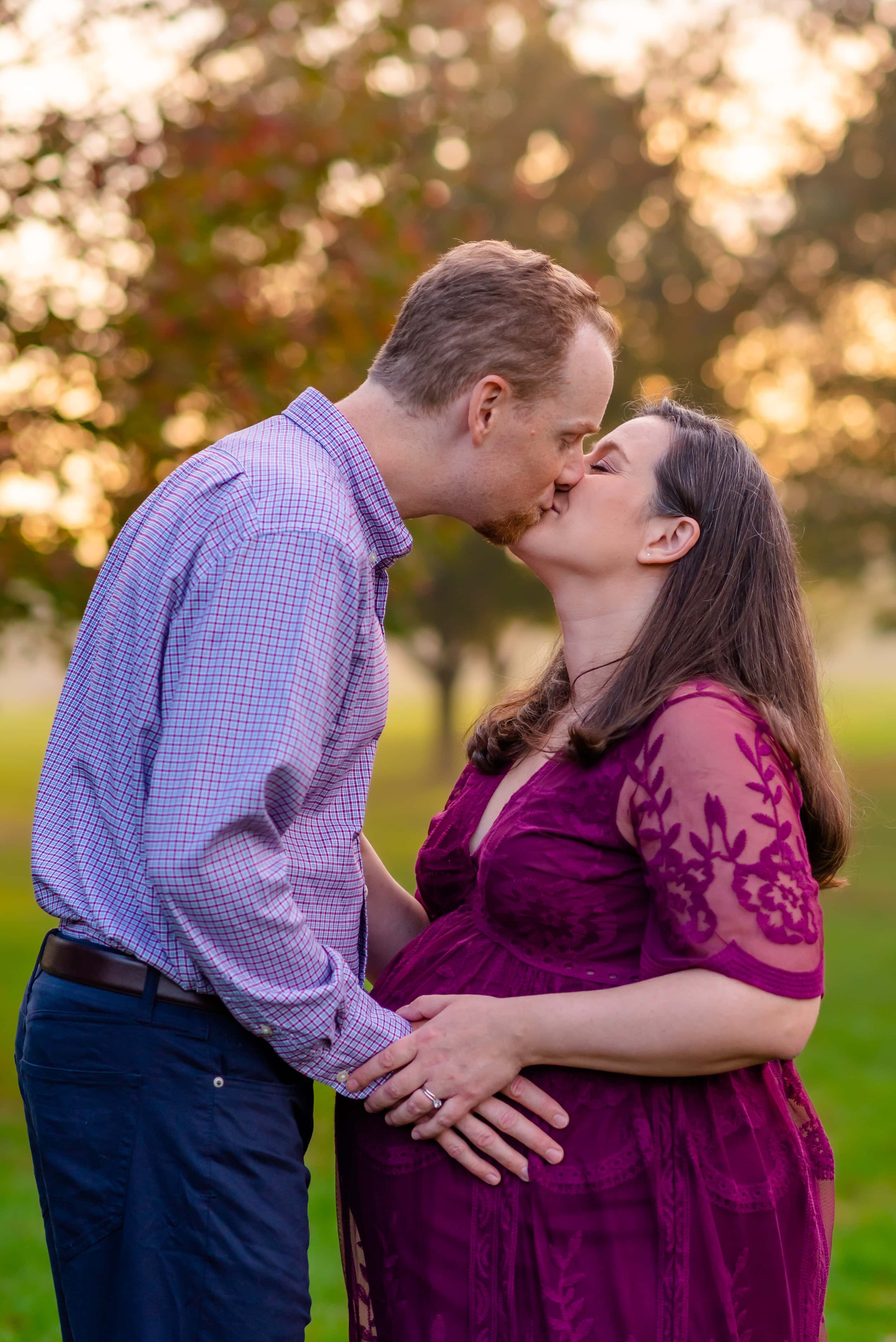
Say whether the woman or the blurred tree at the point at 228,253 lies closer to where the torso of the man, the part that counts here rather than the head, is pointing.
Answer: the woman

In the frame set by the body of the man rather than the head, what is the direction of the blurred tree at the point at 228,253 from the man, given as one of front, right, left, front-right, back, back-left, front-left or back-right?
left

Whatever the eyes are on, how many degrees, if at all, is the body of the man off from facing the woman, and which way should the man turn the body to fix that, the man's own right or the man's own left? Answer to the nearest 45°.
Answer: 0° — they already face them

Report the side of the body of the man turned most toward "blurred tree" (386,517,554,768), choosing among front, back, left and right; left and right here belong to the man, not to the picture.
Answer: left

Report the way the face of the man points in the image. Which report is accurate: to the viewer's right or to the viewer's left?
to the viewer's right

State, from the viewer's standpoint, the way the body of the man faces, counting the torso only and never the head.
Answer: to the viewer's right

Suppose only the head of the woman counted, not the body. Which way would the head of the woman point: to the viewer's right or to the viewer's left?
to the viewer's left

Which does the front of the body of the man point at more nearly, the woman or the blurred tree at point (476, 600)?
the woman
